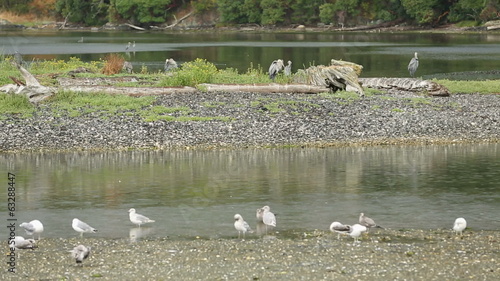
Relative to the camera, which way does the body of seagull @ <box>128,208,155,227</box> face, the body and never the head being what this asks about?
to the viewer's left

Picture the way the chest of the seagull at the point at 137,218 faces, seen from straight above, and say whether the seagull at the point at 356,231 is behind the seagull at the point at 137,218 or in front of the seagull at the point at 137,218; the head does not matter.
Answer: behind

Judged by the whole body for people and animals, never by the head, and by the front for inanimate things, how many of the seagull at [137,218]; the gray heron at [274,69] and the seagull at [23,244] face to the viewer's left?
2
